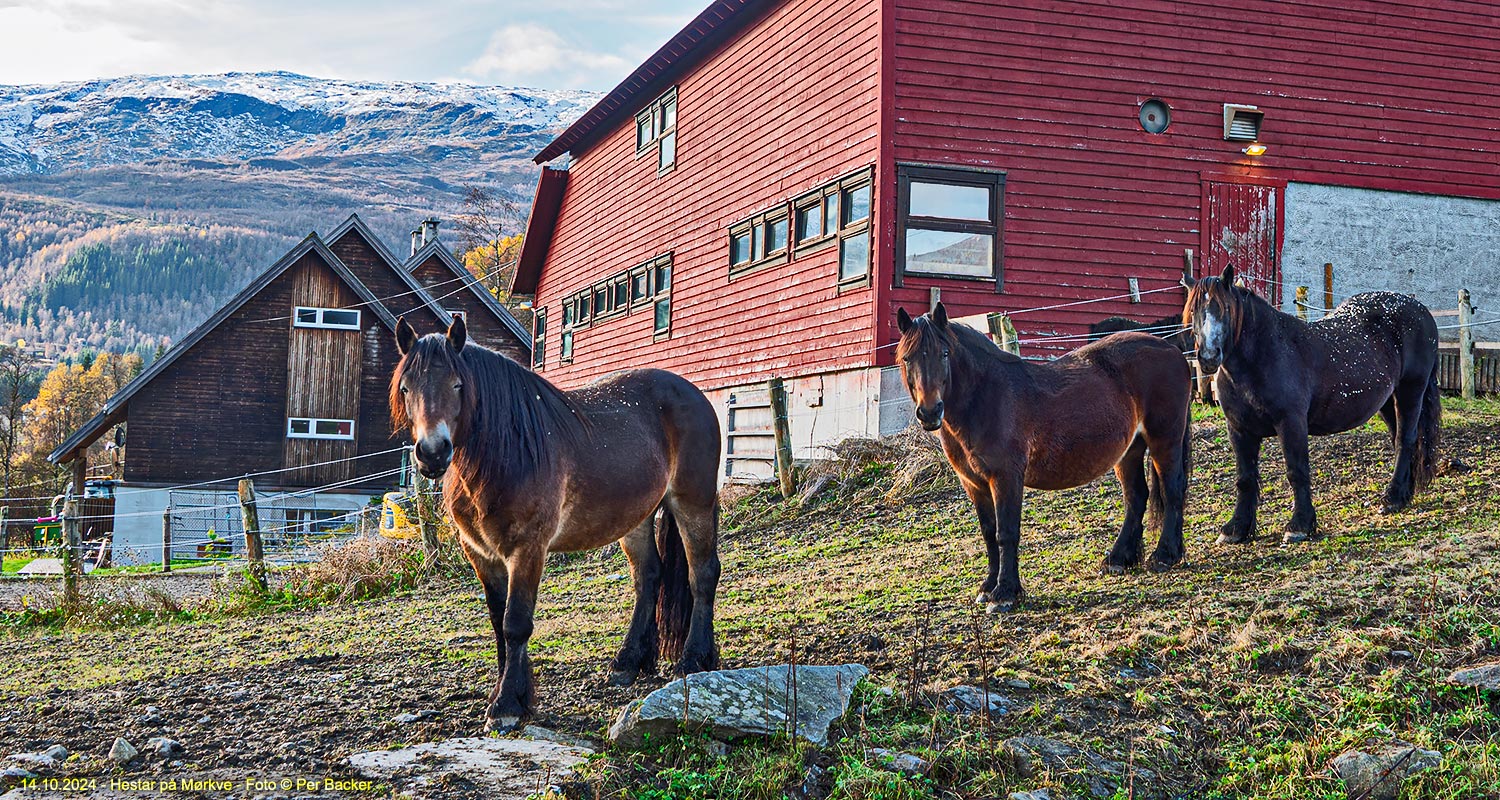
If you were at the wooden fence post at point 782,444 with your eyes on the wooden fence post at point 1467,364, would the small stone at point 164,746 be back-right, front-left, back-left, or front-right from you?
back-right

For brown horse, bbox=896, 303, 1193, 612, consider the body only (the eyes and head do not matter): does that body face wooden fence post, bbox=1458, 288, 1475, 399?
no

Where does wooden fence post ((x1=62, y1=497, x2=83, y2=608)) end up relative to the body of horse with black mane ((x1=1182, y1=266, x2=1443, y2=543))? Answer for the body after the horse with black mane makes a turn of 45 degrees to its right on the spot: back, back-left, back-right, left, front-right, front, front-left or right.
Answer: front

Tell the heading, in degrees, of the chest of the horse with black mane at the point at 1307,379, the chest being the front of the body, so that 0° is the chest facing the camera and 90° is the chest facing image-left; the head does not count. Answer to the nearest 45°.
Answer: approximately 45°

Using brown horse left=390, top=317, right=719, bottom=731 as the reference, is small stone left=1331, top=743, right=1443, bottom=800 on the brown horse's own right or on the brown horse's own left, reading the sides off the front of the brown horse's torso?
on the brown horse's own left

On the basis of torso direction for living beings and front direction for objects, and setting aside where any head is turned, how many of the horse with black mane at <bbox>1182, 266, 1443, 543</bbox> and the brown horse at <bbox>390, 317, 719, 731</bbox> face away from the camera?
0

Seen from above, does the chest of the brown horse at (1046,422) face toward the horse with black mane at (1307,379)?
no

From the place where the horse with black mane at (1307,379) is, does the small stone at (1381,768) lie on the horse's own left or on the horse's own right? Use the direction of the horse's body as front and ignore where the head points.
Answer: on the horse's own left

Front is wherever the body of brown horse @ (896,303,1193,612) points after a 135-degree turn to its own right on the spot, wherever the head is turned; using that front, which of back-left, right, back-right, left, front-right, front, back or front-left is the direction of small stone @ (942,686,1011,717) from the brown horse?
back

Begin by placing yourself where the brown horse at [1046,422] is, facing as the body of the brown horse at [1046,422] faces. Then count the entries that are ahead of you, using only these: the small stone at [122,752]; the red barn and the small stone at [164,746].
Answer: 2

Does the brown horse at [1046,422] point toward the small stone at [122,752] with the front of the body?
yes

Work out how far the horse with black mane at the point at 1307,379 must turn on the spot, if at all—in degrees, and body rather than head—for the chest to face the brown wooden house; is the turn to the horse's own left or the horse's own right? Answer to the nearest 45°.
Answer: approximately 90° to the horse's own right

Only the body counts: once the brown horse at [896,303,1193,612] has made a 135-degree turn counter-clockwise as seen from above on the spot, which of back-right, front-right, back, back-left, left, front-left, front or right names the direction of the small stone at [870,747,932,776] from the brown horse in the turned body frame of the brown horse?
right

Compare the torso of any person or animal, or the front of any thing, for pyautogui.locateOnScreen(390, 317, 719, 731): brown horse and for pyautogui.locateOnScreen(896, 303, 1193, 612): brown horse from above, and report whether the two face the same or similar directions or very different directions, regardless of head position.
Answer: same or similar directions

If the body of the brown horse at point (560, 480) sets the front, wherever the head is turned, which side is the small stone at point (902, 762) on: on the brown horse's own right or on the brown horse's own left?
on the brown horse's own left

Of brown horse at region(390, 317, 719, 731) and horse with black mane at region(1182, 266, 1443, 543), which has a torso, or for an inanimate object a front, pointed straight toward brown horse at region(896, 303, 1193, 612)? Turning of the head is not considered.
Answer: the horse with black mane

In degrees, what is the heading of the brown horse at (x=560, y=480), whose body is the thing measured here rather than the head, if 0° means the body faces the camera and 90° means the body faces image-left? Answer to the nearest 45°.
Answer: approximately 45°

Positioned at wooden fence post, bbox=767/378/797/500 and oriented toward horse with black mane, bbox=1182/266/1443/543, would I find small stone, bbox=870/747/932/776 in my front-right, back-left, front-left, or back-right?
front-right

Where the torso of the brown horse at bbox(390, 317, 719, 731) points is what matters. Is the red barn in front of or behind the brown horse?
behind

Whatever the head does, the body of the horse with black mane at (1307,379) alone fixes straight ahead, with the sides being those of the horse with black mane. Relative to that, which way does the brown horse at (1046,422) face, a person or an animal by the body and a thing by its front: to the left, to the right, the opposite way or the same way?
the same way
